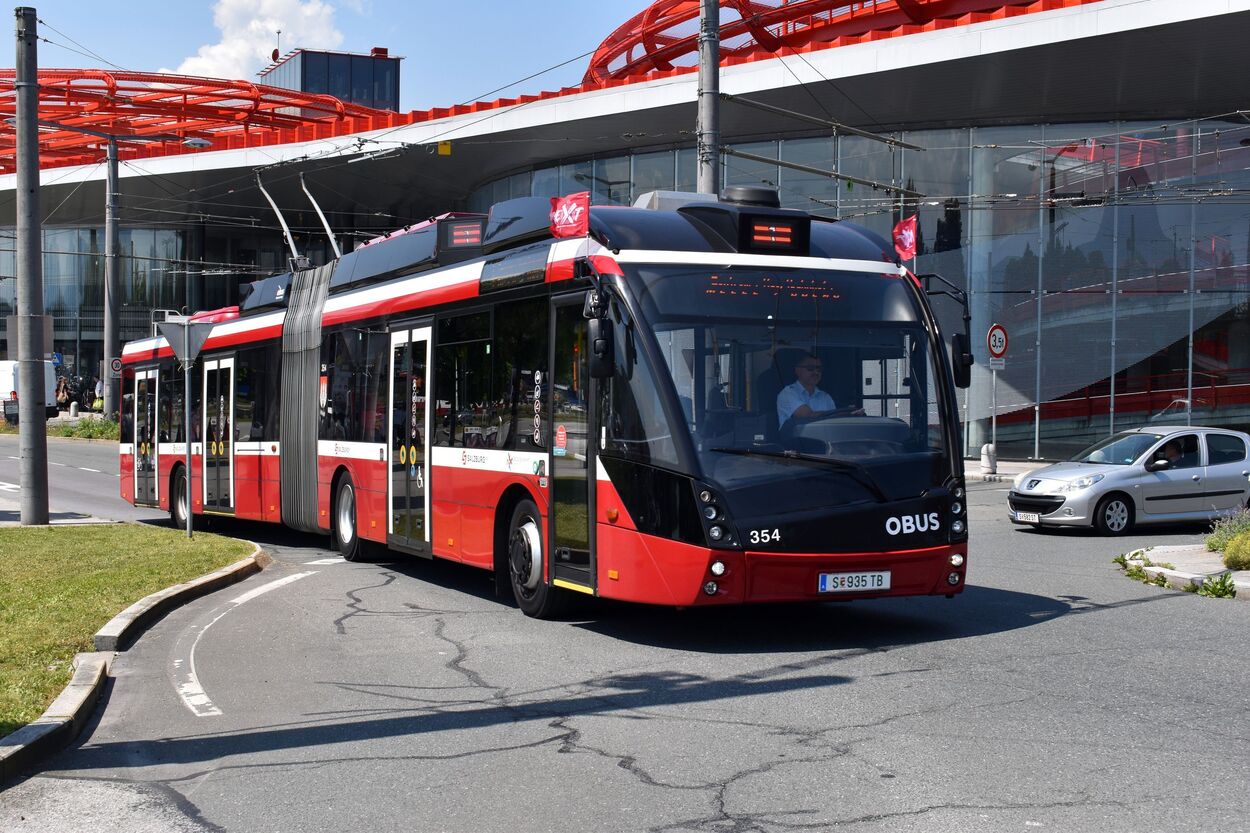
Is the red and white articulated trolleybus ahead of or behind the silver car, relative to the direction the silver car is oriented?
ahead

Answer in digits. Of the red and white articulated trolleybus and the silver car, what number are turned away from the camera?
0

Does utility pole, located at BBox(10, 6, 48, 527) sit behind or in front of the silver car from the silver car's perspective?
in front

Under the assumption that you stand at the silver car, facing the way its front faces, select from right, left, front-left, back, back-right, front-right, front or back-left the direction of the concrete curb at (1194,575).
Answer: front-left

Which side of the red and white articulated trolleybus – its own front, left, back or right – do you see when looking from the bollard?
left

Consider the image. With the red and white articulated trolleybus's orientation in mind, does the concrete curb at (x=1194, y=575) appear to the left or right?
on its left

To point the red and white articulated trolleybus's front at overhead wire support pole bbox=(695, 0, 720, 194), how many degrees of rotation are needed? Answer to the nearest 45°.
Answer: approximately 135° to its left

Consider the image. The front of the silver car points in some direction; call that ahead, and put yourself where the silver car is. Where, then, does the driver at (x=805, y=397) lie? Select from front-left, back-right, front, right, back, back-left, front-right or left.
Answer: front-left

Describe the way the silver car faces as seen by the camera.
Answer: facing the viewer and to the left of the viewer

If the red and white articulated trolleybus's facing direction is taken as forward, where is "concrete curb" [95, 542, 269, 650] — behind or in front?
behind

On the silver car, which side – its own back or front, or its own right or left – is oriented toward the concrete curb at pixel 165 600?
front

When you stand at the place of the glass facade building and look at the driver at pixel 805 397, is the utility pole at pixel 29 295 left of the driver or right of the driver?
right

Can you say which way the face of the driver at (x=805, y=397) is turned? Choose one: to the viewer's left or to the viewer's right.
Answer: to the viewer's right

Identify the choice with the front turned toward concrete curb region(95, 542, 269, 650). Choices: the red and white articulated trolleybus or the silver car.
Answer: the silver car
